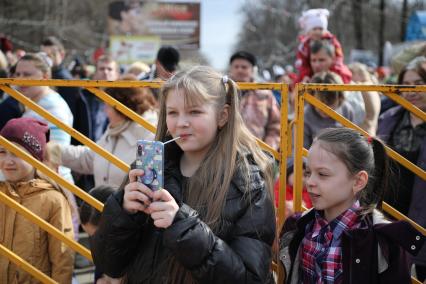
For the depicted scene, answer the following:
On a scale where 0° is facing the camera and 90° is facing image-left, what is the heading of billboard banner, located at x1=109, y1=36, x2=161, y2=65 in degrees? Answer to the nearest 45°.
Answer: approximately 0°

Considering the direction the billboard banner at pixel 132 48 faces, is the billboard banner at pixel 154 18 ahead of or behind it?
behind

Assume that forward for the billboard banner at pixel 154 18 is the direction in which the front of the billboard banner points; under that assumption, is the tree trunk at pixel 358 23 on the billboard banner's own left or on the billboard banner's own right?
on the billboard banner's own left

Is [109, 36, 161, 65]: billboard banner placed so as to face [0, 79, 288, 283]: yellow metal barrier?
yes

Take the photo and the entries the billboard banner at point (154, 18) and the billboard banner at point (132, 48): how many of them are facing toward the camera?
2

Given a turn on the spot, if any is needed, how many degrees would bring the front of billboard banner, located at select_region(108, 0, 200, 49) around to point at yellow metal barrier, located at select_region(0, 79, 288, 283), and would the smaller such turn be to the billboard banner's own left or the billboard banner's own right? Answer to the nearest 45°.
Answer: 0° — it already faces it

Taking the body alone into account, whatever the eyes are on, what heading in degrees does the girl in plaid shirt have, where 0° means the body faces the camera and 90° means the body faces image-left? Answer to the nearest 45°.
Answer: approximately 45°

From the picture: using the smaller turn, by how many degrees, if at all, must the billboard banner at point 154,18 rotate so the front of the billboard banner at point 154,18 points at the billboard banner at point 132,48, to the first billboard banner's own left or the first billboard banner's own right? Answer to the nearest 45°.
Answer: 0° — it already faces it

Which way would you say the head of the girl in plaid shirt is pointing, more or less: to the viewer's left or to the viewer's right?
to the viewer's left

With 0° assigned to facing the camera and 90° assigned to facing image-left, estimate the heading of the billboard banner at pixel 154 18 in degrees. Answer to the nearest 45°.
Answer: approximately 0°
